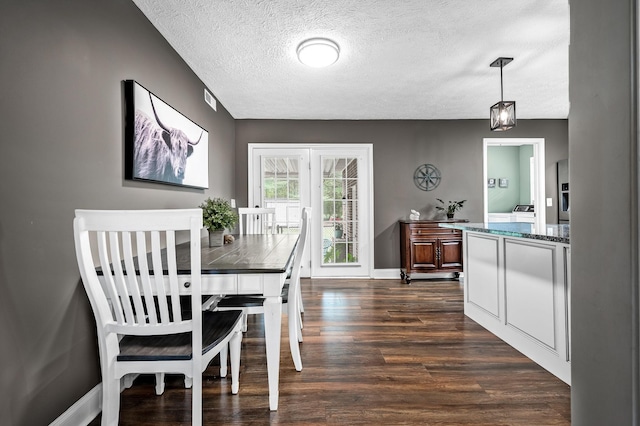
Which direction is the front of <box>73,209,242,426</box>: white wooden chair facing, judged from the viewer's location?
facing away from the viewer and to the right of the viewer

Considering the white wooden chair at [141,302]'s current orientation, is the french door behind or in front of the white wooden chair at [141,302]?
in front

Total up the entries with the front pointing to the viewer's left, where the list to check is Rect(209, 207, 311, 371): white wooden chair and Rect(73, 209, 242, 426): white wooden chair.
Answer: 1

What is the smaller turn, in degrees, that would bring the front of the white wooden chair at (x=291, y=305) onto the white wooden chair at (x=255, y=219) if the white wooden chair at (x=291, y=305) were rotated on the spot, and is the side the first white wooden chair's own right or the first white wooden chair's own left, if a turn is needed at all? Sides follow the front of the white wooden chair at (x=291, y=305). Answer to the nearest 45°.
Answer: approximately 90° to the first white wooden chair's own right

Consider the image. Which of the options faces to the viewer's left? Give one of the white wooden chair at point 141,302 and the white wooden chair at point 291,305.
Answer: the white wooden chair at point 291,305

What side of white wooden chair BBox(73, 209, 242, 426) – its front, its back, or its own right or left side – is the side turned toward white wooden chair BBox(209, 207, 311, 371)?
front

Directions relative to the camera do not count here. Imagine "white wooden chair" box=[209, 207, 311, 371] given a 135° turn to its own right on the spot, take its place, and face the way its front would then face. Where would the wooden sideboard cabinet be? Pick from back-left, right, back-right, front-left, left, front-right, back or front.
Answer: front

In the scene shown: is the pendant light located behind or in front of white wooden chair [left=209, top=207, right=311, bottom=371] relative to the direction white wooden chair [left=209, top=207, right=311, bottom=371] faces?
behind

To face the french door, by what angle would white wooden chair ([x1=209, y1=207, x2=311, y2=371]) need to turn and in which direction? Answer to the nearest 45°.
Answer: approximately 90° to its right

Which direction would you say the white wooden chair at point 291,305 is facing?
to the viewer's left

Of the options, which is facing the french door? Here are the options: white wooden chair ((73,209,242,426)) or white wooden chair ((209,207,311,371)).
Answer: white wooden chair ((73,209,242,426))

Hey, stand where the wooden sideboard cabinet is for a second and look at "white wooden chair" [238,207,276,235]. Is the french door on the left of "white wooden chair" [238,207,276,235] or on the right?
right
